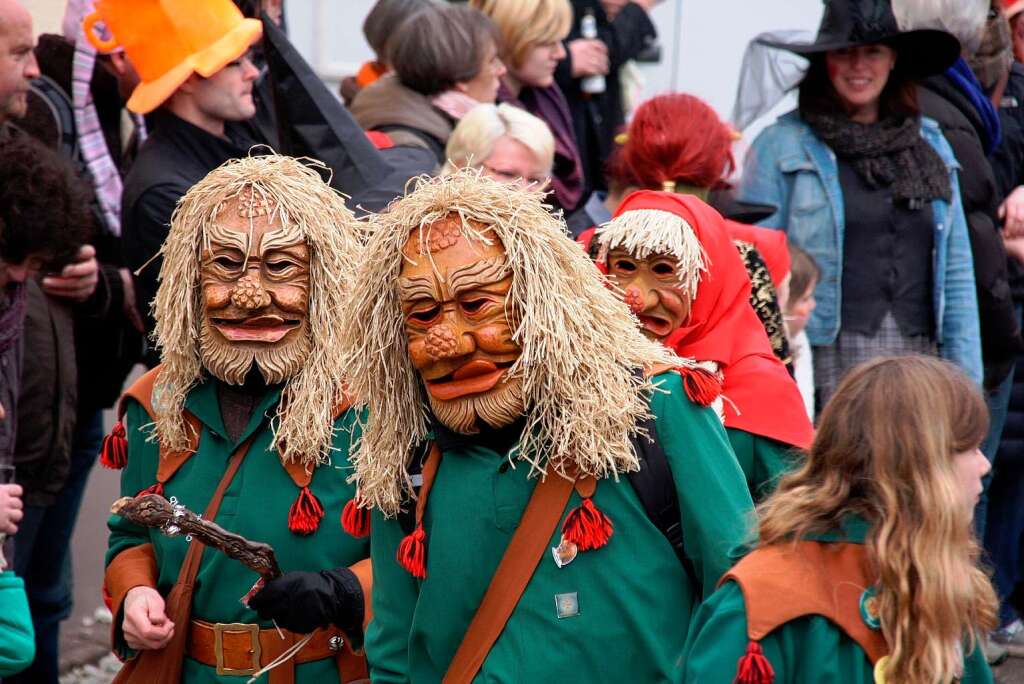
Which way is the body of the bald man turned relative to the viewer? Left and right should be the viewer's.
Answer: facing to the right of the viewer
